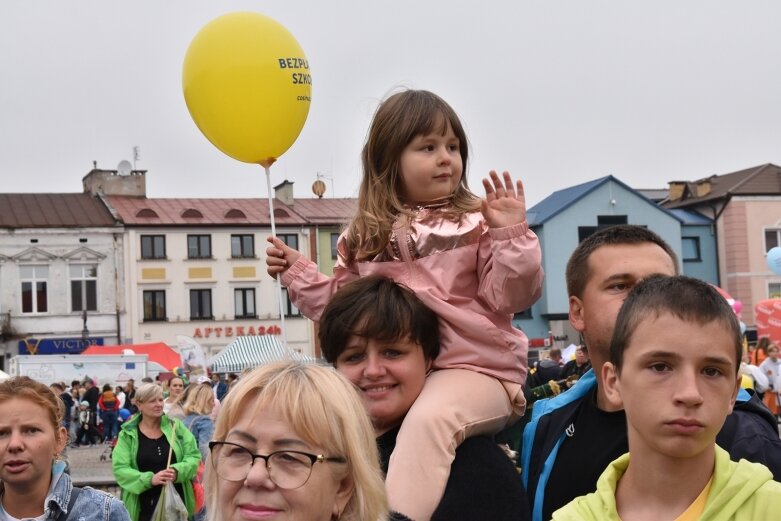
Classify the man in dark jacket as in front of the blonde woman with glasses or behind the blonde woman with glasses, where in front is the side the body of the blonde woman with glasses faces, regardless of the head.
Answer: behind

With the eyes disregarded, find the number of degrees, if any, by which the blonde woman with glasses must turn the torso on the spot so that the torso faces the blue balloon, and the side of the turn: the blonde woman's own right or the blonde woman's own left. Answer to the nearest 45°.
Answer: approximately 180°

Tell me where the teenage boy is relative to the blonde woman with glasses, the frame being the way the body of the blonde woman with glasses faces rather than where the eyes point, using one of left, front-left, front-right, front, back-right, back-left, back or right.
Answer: back-left

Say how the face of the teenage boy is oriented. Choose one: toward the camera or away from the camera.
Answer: toward the camera

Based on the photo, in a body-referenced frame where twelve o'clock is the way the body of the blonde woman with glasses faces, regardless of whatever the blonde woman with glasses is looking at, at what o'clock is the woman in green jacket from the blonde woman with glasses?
The woman in green jacket is roughly at 4 o'clock from the blonde woman with glasses.

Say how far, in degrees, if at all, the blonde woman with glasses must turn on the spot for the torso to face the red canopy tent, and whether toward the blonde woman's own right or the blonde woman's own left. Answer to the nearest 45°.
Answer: approximately 135° to the blonde woman's own right

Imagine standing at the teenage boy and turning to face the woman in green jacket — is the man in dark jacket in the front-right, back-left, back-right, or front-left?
front-right

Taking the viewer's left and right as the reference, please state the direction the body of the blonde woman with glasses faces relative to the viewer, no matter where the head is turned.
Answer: facing the viewer and to the left of the viewer

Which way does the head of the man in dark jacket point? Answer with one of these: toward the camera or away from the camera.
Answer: toward the camera

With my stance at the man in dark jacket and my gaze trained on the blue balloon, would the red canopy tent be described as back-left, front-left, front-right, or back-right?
front-left

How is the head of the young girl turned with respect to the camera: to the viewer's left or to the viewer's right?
to the viewer's right

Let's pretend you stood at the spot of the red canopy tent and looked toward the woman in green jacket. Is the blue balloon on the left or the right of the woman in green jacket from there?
left

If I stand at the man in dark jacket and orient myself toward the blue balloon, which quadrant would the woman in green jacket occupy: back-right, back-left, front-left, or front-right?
front-left

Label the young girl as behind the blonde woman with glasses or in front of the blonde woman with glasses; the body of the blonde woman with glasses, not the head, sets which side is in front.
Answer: behind
